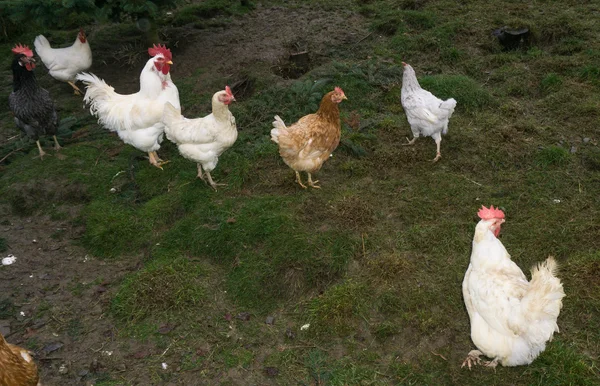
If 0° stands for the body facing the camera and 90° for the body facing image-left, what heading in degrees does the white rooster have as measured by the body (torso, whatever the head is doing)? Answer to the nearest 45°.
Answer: approximately 315°

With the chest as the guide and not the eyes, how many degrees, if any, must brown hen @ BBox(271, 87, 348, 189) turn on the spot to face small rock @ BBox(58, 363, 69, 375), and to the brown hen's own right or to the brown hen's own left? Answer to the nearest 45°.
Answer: approximately 135° to the brown hen's own right

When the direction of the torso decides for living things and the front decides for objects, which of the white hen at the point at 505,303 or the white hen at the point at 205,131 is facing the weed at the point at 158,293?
the white hen at the point at 505,303

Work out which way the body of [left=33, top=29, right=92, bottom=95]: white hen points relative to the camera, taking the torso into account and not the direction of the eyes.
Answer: to the viewer's right

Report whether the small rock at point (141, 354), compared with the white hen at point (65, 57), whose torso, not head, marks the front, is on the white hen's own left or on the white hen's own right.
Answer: on the white hen's own right

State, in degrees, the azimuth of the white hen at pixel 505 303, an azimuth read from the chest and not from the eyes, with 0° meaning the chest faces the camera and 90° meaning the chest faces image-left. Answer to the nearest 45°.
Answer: approximately 90°

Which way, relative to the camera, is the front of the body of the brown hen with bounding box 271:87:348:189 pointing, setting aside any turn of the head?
to the viewer's right

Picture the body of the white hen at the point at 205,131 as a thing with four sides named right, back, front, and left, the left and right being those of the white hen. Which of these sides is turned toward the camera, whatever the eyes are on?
right

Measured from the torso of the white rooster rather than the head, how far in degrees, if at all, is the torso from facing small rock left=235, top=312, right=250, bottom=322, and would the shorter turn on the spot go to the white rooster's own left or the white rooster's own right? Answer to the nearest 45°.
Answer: approximately 45° to the white rooster's own right
